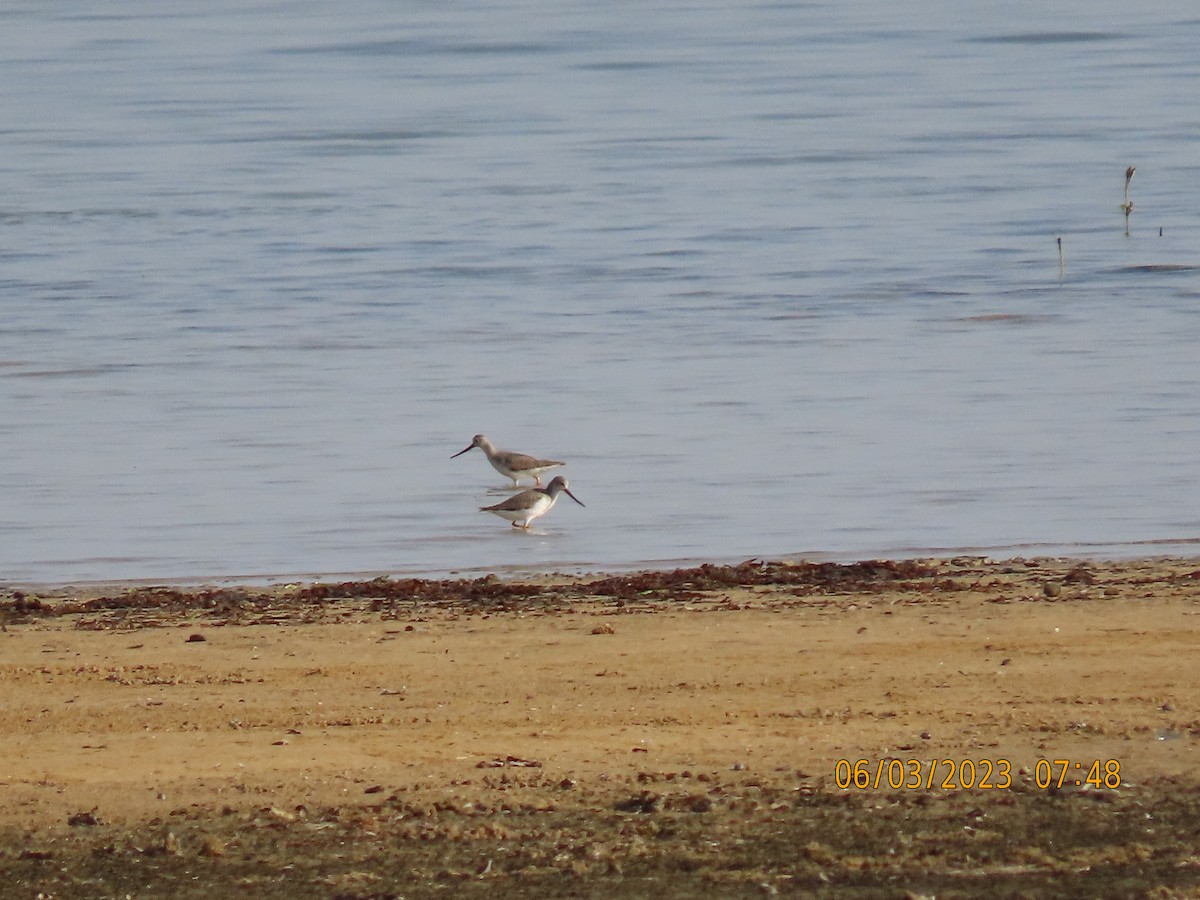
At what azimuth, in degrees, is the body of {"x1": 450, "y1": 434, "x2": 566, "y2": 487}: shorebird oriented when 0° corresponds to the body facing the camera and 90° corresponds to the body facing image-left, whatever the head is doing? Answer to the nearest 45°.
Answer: approximately 90°
